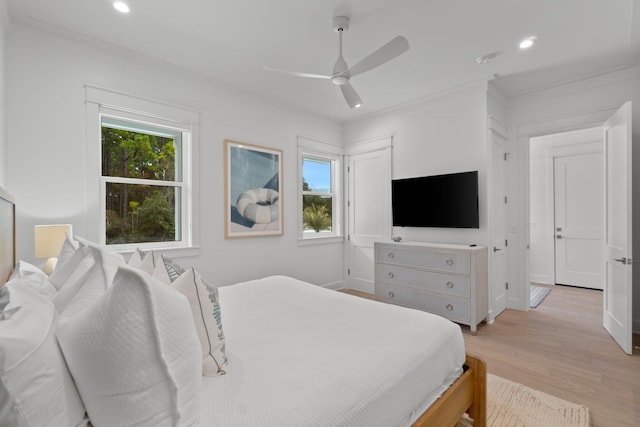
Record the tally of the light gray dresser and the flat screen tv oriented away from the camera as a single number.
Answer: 0

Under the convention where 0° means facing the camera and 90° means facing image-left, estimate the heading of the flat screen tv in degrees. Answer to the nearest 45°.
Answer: approximately 45°

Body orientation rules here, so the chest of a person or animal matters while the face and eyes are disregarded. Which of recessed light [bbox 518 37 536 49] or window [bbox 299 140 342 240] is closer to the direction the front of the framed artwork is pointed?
the recessed light

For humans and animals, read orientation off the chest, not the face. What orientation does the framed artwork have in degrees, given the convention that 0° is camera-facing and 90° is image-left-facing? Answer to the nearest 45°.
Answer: approximately 315°

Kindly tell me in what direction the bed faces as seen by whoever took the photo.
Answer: facing away from the viewer and to the right of the viewer

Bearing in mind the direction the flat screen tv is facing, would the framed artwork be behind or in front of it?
in front

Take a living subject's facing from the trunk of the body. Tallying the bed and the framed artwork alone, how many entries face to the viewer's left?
0

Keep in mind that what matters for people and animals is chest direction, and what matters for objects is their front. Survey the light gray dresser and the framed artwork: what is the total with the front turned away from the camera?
0

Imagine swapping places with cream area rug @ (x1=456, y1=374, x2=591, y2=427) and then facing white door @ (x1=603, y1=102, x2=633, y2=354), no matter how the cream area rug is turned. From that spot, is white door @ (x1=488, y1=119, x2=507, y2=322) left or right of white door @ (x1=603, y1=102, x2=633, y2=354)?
left

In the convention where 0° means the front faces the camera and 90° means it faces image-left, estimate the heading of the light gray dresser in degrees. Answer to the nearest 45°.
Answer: approximately 45°

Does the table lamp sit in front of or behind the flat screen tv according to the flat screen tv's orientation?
in front
